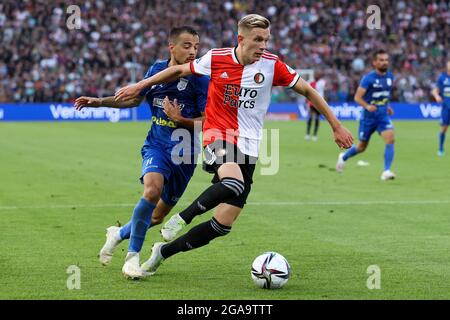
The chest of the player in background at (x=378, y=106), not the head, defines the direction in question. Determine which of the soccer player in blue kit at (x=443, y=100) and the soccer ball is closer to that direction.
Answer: the soccer ball

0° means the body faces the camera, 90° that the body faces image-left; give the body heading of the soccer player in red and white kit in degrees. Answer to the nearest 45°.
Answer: approximately 0°
